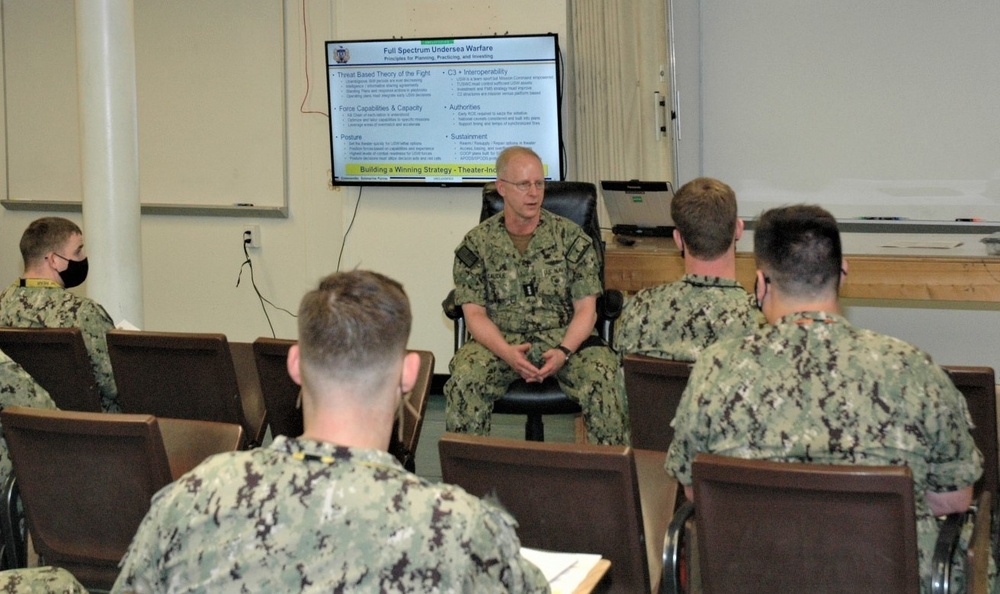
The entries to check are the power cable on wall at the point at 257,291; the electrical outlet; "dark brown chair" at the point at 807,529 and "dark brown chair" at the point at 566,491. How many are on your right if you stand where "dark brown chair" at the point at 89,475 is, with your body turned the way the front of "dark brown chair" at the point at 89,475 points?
2

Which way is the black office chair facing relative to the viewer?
toward the camera

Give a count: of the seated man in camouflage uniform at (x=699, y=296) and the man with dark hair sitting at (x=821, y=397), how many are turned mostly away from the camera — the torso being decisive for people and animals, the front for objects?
2

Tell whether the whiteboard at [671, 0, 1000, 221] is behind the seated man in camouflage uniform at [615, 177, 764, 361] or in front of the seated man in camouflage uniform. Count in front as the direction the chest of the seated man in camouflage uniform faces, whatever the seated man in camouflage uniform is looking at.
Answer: in front

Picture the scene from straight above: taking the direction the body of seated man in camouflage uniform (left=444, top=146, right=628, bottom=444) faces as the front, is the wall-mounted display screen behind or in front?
behind

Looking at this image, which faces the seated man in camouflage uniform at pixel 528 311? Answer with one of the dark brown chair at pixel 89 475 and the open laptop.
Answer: the dark brown chair

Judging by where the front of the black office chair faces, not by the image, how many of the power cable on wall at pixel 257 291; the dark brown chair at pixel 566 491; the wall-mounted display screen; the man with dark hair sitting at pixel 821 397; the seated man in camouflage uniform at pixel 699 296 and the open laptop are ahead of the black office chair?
3

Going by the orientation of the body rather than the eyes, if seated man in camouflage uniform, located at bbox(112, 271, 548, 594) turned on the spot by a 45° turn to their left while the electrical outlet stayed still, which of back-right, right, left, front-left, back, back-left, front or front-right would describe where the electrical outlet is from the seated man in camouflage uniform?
front-right

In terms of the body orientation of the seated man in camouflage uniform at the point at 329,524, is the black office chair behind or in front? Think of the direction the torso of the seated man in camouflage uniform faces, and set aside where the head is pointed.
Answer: in front

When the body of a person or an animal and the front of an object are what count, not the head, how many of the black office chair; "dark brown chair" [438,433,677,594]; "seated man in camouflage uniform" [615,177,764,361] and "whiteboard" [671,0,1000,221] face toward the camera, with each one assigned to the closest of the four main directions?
2

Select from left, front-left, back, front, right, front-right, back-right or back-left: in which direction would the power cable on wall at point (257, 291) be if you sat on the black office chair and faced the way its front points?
back-right

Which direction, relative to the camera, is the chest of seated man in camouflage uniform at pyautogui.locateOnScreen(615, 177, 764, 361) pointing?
away from the camera

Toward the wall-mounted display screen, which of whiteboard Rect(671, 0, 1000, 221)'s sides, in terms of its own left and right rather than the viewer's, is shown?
right

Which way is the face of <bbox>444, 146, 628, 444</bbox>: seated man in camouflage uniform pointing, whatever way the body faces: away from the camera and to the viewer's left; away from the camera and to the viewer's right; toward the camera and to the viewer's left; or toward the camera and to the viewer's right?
toward the camera and to the viewer's right

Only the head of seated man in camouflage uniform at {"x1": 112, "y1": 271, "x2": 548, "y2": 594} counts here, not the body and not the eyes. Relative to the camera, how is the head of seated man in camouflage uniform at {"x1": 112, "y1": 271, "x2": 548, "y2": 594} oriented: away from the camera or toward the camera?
away from the camera

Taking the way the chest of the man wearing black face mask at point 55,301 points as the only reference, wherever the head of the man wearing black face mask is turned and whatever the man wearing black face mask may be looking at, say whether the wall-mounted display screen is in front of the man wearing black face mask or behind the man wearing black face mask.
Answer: in front

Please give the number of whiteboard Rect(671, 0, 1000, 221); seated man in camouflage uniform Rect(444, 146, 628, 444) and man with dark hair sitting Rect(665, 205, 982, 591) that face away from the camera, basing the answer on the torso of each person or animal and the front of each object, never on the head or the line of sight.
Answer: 1

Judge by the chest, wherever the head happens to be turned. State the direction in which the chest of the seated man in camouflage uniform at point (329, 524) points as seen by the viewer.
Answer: away from the camera

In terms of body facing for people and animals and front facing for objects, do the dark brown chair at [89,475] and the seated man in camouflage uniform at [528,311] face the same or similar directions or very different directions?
very different directions
